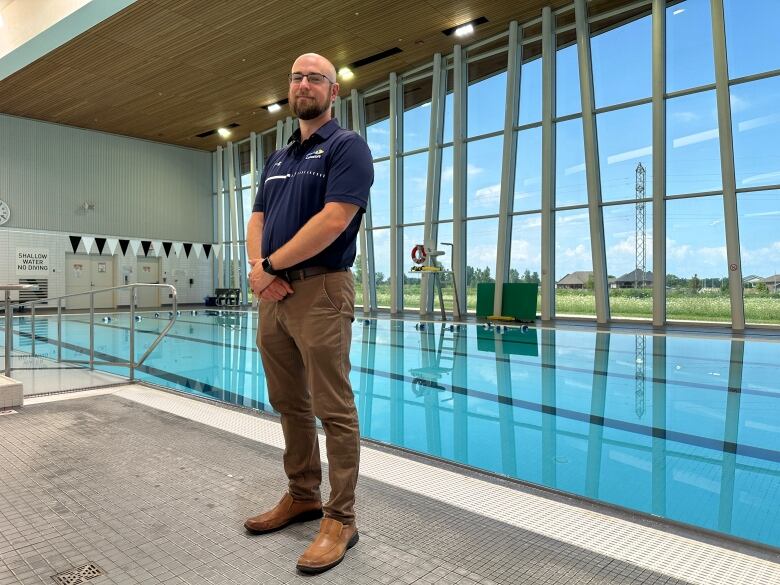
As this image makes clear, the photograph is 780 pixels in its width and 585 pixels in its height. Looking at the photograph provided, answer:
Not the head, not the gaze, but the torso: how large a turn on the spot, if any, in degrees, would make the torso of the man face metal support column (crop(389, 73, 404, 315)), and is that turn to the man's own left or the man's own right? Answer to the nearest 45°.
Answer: approximately 135° to the man's own right

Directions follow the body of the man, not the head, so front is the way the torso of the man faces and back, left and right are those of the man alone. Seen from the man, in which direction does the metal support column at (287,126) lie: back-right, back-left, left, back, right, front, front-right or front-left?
back-right

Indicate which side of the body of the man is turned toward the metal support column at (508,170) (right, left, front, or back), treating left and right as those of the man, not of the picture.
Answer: back

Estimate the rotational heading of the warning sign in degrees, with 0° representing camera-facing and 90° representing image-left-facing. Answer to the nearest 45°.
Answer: approximately 0°

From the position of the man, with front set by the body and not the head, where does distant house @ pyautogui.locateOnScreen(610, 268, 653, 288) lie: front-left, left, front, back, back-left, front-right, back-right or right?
back

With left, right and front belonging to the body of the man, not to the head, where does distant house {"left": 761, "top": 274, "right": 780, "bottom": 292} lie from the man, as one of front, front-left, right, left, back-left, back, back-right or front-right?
back

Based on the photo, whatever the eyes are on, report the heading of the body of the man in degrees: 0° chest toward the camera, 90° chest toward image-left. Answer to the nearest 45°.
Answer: approximately 45°

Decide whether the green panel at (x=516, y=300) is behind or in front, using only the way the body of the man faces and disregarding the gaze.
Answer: behind
